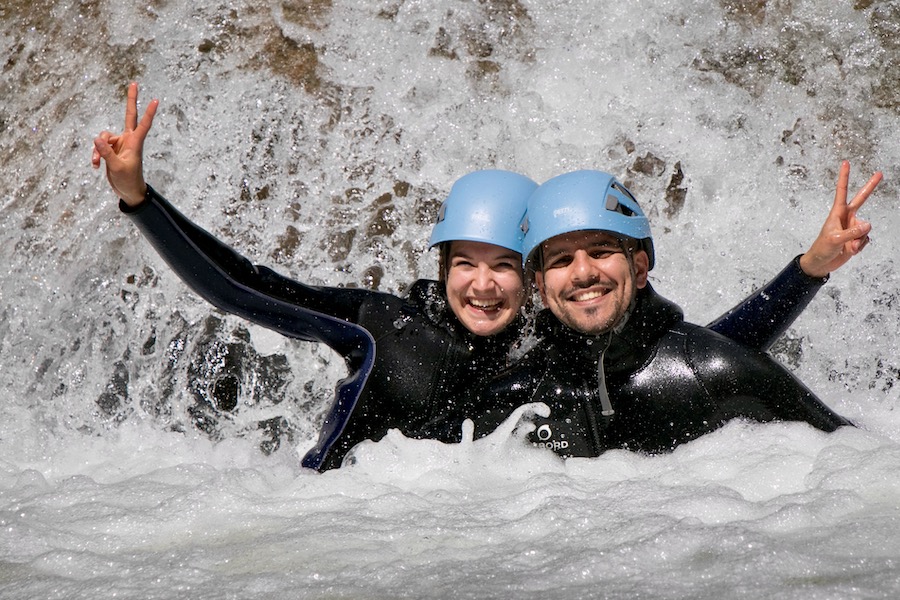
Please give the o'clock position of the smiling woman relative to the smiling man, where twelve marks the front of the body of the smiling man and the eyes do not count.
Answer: The smiling woman is roughly at 3 o'clock from the smiling man.

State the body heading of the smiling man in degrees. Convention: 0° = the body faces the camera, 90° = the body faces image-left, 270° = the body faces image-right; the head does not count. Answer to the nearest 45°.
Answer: approximately 0°
